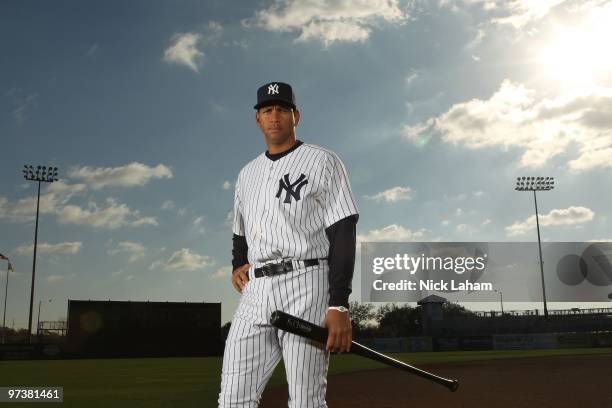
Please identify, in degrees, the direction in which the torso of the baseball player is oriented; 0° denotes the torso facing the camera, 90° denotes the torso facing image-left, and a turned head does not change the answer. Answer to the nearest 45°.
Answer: approximately 45°
